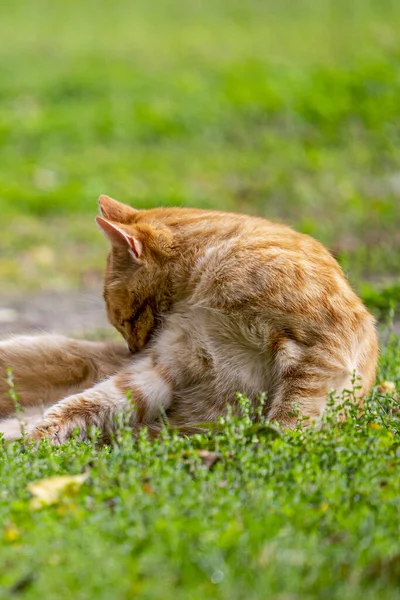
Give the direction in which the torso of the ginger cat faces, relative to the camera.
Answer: to the viewer's left

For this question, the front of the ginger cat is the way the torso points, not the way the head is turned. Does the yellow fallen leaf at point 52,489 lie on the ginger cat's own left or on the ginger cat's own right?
on the ginger cat's own left
